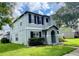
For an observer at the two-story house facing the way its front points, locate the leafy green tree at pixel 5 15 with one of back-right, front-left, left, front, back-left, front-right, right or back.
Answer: back-right

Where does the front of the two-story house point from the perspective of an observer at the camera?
facing the viewer and to the right of the viewer
